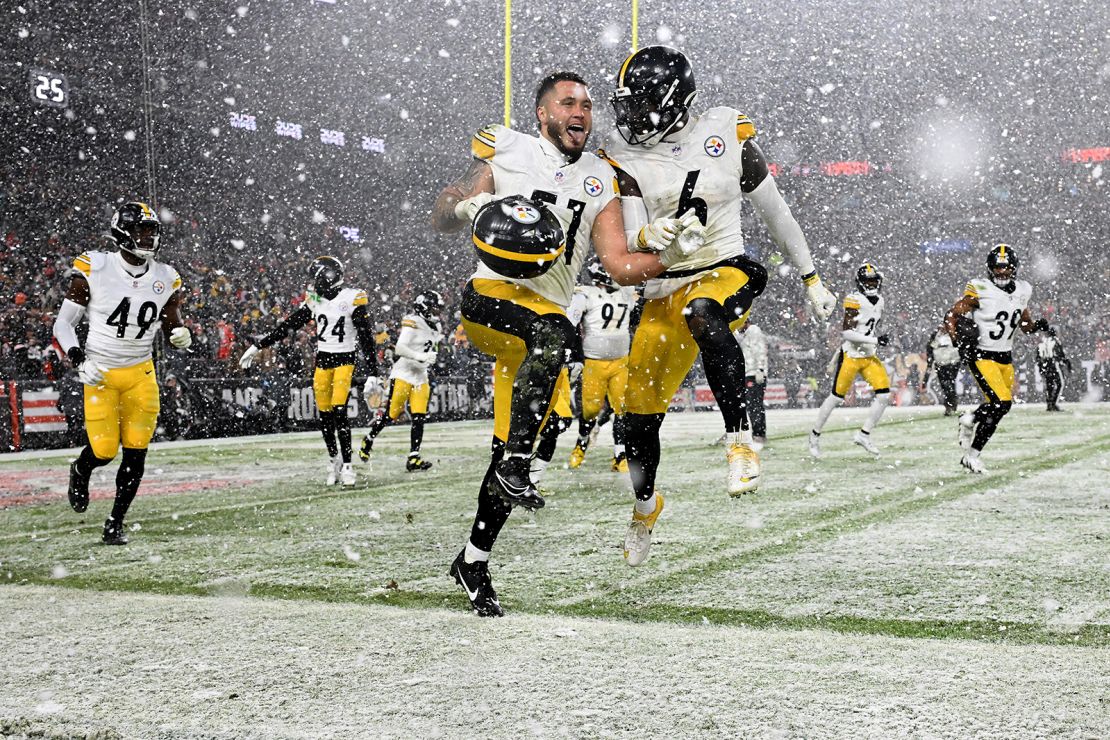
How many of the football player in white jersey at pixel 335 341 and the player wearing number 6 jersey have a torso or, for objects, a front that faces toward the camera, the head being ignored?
2

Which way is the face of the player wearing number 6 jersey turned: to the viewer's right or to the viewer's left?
to the viewer's left

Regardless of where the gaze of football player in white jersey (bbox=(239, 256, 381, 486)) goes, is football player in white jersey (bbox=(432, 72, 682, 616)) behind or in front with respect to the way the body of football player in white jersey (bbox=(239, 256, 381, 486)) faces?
in front

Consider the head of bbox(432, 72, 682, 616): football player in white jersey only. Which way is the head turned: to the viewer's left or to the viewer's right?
to the viewer's right

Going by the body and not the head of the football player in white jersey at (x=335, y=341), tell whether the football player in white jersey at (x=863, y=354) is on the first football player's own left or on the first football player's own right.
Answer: on the first football player's own left

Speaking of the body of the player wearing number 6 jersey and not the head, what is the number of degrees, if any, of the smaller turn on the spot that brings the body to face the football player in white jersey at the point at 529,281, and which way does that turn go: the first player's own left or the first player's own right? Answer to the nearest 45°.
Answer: approximately 45° to the first player's own right

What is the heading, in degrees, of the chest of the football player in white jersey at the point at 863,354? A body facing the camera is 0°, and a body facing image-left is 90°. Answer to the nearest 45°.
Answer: approximately 315°
